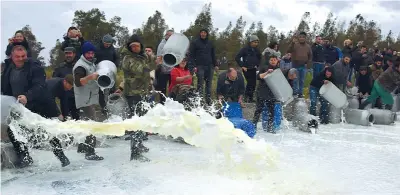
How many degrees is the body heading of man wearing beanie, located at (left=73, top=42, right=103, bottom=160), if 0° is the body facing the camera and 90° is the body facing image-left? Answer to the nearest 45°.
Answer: approximately 315°

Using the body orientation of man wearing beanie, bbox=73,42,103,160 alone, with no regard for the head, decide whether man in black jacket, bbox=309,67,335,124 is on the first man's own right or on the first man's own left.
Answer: on the first man's own left

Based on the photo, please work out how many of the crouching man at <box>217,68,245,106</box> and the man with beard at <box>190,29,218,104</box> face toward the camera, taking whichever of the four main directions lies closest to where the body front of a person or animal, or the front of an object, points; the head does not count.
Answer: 2

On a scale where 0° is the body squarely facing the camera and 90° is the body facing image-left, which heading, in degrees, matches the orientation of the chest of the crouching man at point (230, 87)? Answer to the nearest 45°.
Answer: approximately 0°

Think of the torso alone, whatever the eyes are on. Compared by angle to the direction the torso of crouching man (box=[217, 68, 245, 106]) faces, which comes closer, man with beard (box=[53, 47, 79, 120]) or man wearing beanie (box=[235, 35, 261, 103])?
the man with beard

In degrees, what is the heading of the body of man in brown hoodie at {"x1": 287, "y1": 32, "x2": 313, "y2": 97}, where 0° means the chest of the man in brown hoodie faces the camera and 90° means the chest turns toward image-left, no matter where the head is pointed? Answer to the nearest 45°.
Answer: approximately 0°

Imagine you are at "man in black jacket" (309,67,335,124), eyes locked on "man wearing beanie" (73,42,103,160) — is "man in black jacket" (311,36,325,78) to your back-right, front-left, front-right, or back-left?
back-right

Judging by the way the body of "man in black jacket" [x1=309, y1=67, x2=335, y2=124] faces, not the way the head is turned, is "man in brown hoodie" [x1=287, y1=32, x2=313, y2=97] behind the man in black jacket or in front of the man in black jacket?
behind

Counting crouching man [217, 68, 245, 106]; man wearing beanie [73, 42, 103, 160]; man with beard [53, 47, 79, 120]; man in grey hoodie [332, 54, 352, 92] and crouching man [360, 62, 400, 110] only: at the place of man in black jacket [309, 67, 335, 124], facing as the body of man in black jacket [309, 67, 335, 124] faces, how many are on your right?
3

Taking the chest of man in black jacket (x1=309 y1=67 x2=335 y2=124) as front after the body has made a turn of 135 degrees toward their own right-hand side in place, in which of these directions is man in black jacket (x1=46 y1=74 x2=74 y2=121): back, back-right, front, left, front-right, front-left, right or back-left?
front-left

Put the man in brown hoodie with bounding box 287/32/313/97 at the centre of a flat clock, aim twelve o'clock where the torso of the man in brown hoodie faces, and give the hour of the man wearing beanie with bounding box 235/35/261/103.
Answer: The man wearing beanie is roughly at 2 o'clock from the man in brown hoodie.
